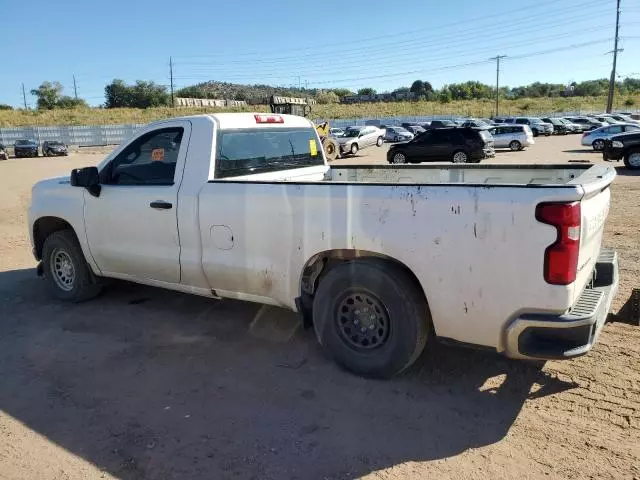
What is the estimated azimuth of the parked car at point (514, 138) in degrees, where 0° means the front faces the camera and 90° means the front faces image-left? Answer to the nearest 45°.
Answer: approximately 90°

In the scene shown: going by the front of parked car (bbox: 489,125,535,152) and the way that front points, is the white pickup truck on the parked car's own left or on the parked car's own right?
on the parked car's own left

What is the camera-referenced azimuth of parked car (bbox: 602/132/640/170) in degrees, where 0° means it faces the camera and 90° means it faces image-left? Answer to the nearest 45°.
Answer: approximately 45°

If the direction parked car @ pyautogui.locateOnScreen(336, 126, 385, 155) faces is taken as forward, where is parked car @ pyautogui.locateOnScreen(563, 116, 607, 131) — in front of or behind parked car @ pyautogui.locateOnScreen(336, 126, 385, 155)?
behind

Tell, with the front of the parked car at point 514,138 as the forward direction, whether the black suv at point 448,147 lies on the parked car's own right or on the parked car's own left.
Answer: on the parked car's own left

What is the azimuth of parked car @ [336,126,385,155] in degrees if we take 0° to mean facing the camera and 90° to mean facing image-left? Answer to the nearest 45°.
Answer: approximately 45°

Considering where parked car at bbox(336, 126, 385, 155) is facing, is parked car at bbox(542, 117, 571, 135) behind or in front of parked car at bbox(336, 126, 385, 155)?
behind
